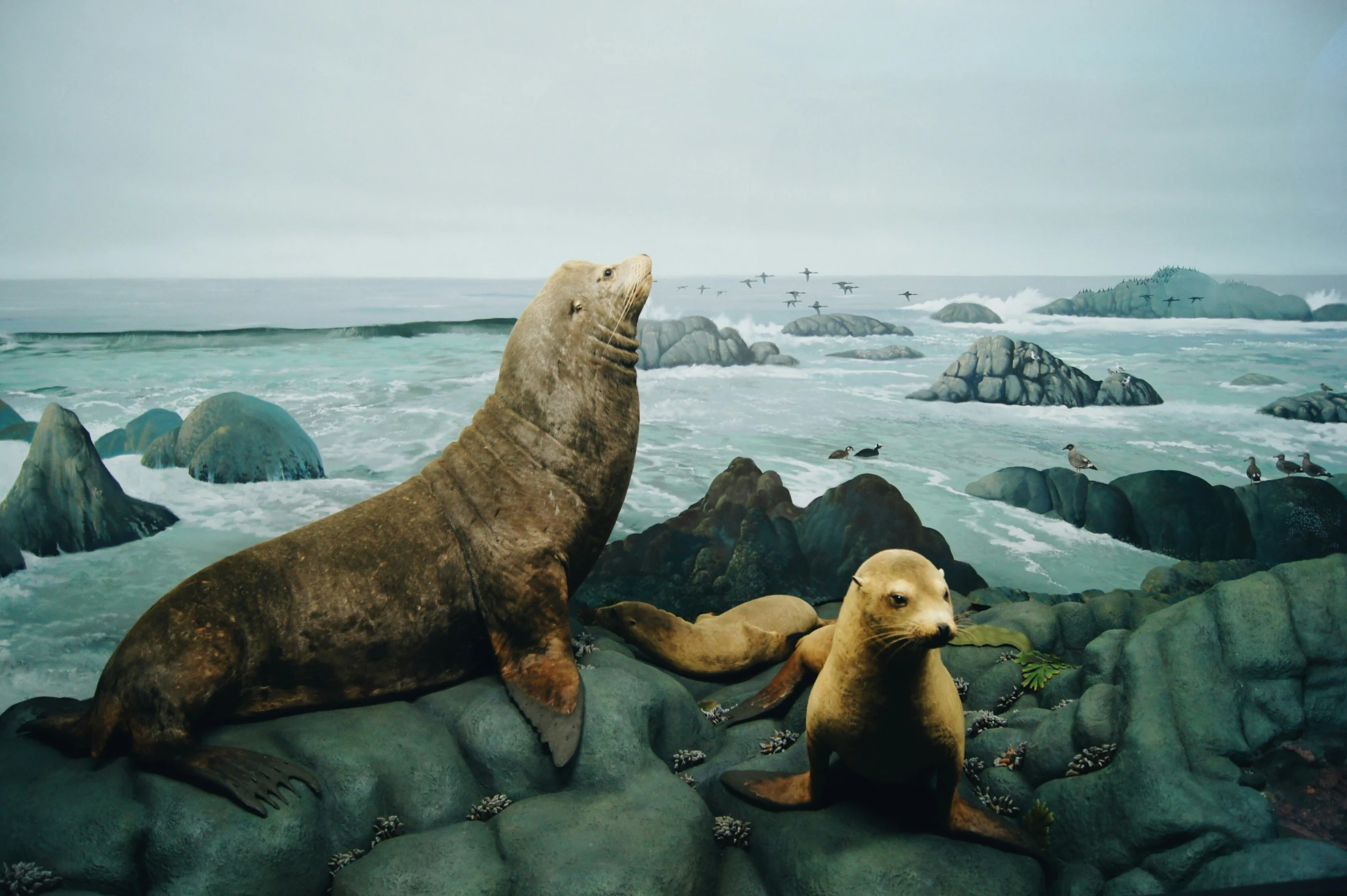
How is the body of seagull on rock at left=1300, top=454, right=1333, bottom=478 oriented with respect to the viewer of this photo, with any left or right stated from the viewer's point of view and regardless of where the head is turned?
facing to the left of the viewer

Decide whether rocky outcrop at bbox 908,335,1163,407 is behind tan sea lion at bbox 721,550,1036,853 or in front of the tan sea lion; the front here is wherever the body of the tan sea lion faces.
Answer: behind

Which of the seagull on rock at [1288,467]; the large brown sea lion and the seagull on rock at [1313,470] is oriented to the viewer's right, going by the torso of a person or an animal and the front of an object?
the large brown sea lion

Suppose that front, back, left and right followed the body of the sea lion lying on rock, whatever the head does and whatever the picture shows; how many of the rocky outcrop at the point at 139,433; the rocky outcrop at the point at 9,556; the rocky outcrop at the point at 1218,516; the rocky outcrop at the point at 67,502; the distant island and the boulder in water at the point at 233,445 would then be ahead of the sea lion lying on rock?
4

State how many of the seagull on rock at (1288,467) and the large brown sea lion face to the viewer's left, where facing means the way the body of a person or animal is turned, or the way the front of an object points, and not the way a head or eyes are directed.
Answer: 1

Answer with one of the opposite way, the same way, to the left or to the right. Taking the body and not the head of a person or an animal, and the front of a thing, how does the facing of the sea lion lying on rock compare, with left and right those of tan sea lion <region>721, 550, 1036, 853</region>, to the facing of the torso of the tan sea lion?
to the right

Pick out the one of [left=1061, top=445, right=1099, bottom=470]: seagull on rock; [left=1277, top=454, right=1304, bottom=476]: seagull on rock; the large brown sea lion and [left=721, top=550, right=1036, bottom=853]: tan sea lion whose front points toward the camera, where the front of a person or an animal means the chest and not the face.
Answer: the tan sea lion

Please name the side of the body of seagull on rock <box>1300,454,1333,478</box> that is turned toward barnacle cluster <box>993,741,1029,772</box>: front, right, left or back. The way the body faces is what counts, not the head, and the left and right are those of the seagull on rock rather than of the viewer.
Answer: left

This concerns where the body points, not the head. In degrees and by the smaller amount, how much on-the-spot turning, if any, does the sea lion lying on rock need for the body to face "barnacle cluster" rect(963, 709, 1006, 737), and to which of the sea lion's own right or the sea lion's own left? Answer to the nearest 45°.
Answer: approximately 135° to the sea lion's own left

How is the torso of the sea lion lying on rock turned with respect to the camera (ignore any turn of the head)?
to the viewer's left

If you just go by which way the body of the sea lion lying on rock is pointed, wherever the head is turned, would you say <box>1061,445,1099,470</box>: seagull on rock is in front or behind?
behind

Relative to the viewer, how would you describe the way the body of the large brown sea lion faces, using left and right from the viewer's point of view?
facing to the right of the viewer

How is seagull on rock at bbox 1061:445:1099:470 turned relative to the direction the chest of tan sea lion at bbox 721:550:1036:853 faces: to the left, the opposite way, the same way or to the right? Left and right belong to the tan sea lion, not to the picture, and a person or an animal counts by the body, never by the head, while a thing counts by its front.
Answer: to the right
